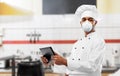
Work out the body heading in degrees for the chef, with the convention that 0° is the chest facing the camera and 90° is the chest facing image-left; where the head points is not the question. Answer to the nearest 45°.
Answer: approximately 45°
